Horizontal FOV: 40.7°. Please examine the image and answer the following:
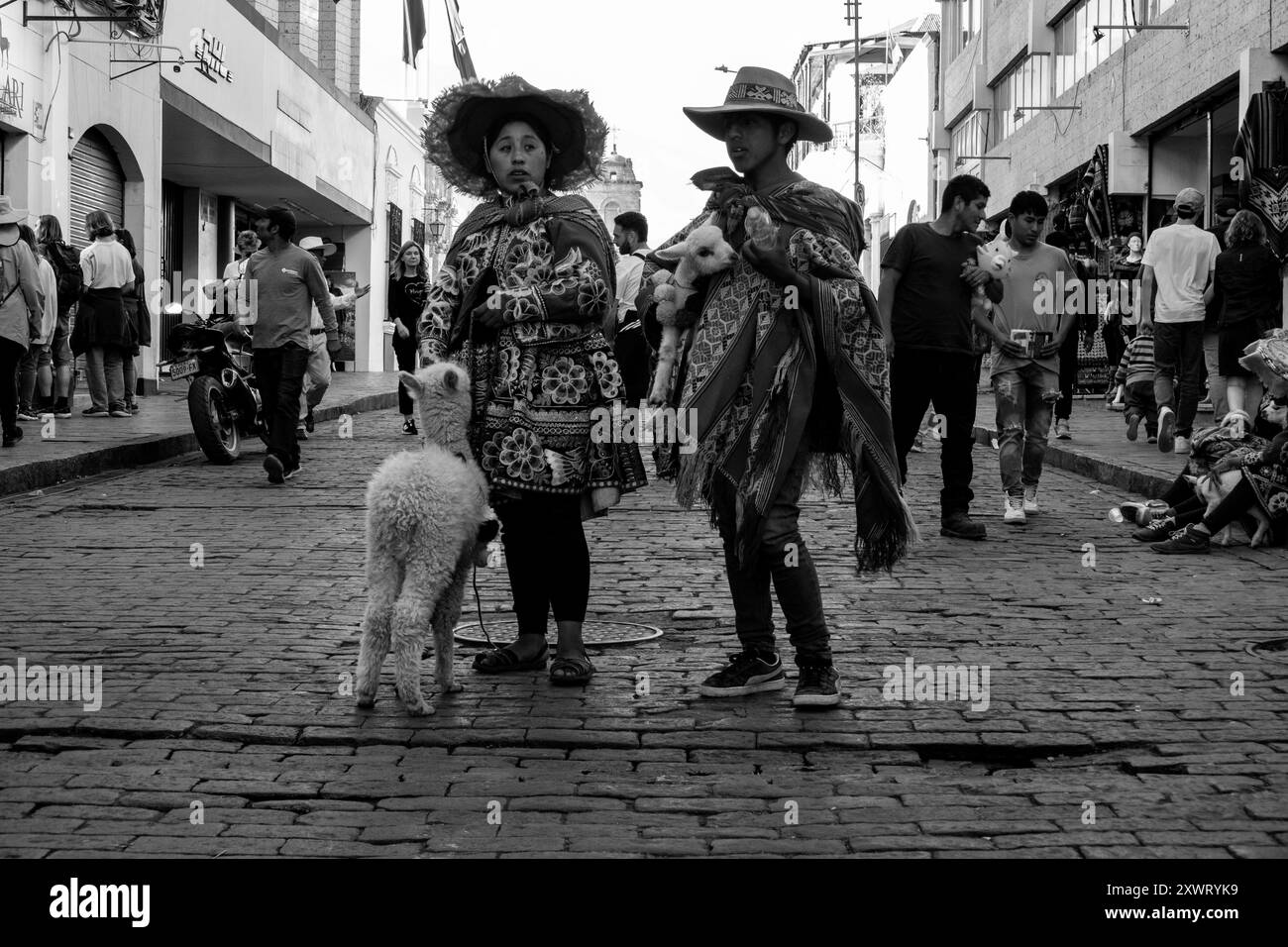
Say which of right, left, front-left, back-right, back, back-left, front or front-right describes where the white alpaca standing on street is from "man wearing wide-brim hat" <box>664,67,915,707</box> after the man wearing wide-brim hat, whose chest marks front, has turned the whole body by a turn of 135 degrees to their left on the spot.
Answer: back

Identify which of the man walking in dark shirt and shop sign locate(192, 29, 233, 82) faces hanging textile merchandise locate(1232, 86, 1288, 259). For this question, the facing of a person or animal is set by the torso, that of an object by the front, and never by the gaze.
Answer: the shop sign

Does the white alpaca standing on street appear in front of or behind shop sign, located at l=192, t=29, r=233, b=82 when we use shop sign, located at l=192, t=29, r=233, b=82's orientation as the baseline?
in front

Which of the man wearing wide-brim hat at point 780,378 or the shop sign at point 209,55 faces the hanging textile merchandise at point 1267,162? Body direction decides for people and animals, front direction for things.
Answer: the shop sign

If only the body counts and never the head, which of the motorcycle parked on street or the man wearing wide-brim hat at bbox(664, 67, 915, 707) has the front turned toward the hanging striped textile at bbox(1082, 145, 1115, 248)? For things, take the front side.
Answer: the motorcycle parked on street

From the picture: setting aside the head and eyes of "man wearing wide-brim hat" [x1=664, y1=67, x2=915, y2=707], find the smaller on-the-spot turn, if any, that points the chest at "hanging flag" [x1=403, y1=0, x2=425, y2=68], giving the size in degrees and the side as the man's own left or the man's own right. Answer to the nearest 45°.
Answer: approximately 135° to the man's own right

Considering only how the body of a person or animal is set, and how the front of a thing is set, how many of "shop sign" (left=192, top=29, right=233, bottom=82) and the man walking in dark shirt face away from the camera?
0

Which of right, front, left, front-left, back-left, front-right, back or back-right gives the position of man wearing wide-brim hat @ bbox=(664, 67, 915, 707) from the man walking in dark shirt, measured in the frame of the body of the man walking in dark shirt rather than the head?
front-right

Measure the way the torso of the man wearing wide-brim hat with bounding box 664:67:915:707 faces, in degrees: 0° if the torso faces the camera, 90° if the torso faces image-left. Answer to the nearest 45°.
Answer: approximately 45°

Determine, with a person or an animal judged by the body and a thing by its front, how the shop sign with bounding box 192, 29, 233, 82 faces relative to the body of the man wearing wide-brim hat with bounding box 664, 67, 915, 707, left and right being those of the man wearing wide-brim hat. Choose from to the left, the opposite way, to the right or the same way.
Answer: to the left

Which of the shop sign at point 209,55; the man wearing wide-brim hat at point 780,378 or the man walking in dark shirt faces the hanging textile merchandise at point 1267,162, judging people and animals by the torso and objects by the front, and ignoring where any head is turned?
the shop sign

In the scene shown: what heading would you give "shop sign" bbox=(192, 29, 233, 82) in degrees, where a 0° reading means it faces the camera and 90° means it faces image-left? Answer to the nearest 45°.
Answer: approximately 315°

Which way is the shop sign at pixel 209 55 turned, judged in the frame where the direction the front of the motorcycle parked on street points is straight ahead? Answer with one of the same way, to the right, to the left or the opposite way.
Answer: to the right

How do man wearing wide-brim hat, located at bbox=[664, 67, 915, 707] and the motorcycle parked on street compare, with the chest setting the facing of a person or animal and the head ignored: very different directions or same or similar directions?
very different directions

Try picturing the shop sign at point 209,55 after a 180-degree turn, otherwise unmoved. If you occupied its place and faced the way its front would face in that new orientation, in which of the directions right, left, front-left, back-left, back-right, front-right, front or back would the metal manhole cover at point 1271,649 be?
back-left

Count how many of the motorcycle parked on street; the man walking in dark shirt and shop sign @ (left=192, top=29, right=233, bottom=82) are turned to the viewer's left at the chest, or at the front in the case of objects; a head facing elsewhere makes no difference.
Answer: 0
